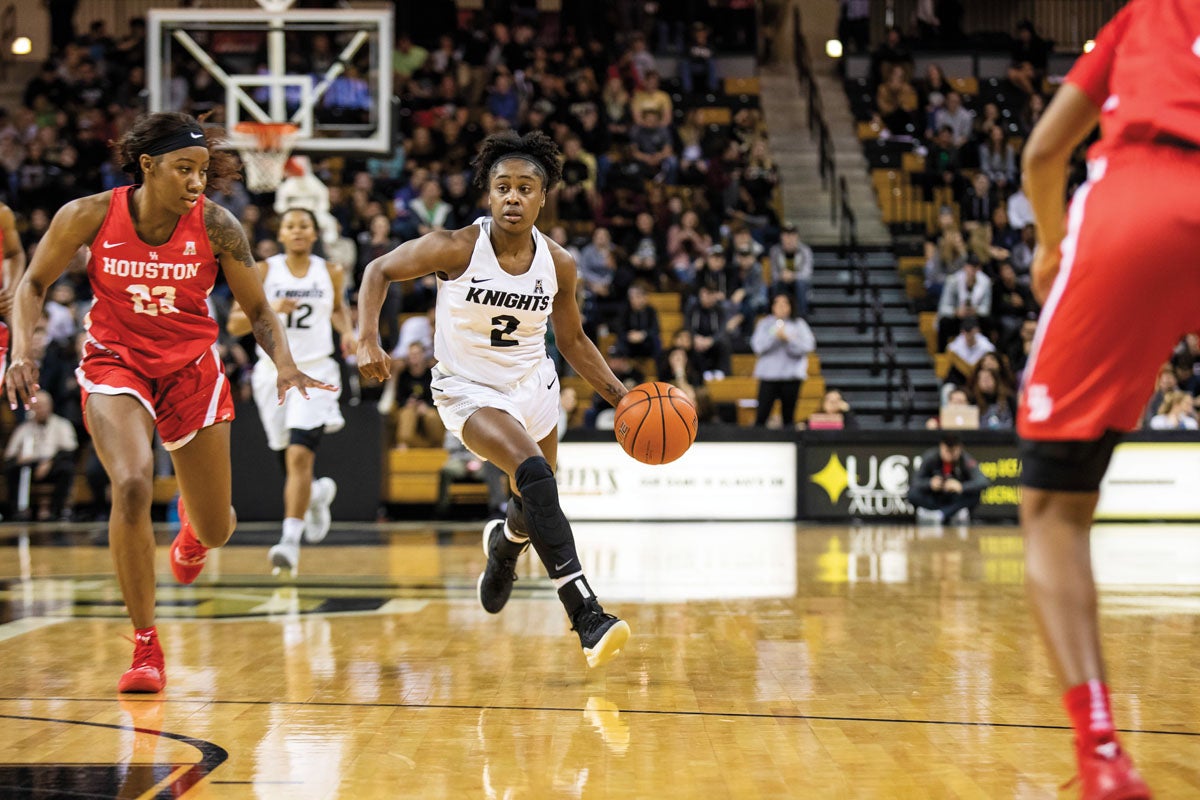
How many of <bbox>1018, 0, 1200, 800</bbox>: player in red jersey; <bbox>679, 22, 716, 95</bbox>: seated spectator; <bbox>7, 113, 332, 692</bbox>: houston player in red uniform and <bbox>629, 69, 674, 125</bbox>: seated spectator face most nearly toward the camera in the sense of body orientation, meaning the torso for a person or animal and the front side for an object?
3

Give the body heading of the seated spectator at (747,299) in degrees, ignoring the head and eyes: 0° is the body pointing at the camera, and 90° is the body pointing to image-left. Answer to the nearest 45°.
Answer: approximately 45°

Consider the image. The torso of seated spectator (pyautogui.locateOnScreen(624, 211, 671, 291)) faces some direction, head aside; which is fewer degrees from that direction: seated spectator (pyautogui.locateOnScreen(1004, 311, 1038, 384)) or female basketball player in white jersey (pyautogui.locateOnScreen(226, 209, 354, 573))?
the female basketball player in white jersey

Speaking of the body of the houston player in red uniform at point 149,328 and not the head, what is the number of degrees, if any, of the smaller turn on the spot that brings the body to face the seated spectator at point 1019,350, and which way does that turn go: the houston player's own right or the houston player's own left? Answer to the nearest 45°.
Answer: approximately 135° to the houston player's own left

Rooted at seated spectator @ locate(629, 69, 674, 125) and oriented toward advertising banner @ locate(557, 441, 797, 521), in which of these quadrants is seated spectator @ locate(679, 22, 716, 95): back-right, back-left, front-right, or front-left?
back-left

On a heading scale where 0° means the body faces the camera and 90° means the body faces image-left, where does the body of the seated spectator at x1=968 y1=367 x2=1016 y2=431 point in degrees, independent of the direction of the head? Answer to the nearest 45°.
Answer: approximately 0°

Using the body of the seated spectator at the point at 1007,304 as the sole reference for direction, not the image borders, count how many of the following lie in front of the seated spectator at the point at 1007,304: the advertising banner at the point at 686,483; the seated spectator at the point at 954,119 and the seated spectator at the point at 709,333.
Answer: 2
